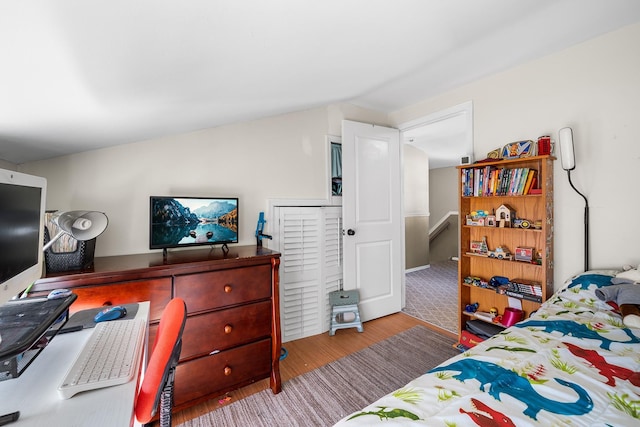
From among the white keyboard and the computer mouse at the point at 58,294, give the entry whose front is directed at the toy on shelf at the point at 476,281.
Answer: the white keyboard

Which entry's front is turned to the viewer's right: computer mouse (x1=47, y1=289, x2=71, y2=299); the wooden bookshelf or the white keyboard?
the white keyboard

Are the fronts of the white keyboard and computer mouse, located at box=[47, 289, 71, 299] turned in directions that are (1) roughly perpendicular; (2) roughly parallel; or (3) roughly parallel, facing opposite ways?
roughly parallel, facing opposite ways

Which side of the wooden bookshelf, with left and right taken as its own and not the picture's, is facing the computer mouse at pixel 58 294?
front

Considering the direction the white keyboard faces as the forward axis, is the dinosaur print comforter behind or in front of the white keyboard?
in front

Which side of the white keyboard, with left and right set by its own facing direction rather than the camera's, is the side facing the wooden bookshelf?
front

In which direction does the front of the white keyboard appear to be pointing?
to the viewer's right

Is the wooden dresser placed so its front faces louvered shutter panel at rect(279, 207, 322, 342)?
no

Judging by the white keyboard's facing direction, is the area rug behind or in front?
in front

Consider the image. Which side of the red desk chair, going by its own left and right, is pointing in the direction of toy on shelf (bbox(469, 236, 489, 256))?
back

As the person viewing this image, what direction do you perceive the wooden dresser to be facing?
facing the viewer and to the right of the viewer

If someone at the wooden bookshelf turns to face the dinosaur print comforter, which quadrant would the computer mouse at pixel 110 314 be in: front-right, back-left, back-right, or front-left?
front-right

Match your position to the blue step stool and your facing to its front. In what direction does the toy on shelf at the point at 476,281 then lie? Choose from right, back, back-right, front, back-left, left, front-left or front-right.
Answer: left

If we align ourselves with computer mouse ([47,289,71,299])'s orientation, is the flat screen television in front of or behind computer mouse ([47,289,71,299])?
behind

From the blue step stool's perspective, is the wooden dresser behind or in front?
in front

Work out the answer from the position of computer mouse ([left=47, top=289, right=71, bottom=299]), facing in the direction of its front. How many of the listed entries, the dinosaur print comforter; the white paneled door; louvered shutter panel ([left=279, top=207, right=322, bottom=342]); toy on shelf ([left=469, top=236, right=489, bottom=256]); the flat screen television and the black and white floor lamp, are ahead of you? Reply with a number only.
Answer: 0

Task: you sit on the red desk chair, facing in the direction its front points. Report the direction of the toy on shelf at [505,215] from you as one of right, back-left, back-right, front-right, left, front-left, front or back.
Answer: back

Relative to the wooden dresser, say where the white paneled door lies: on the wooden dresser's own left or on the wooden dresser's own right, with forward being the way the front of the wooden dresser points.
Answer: on the wooden dresser's own left

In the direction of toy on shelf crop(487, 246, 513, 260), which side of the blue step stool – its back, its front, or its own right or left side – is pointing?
left

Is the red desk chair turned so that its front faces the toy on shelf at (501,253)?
no

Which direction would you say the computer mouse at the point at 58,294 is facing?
to the viewer's left

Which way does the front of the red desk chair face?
to the viewer's left

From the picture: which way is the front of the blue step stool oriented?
toward the camera
